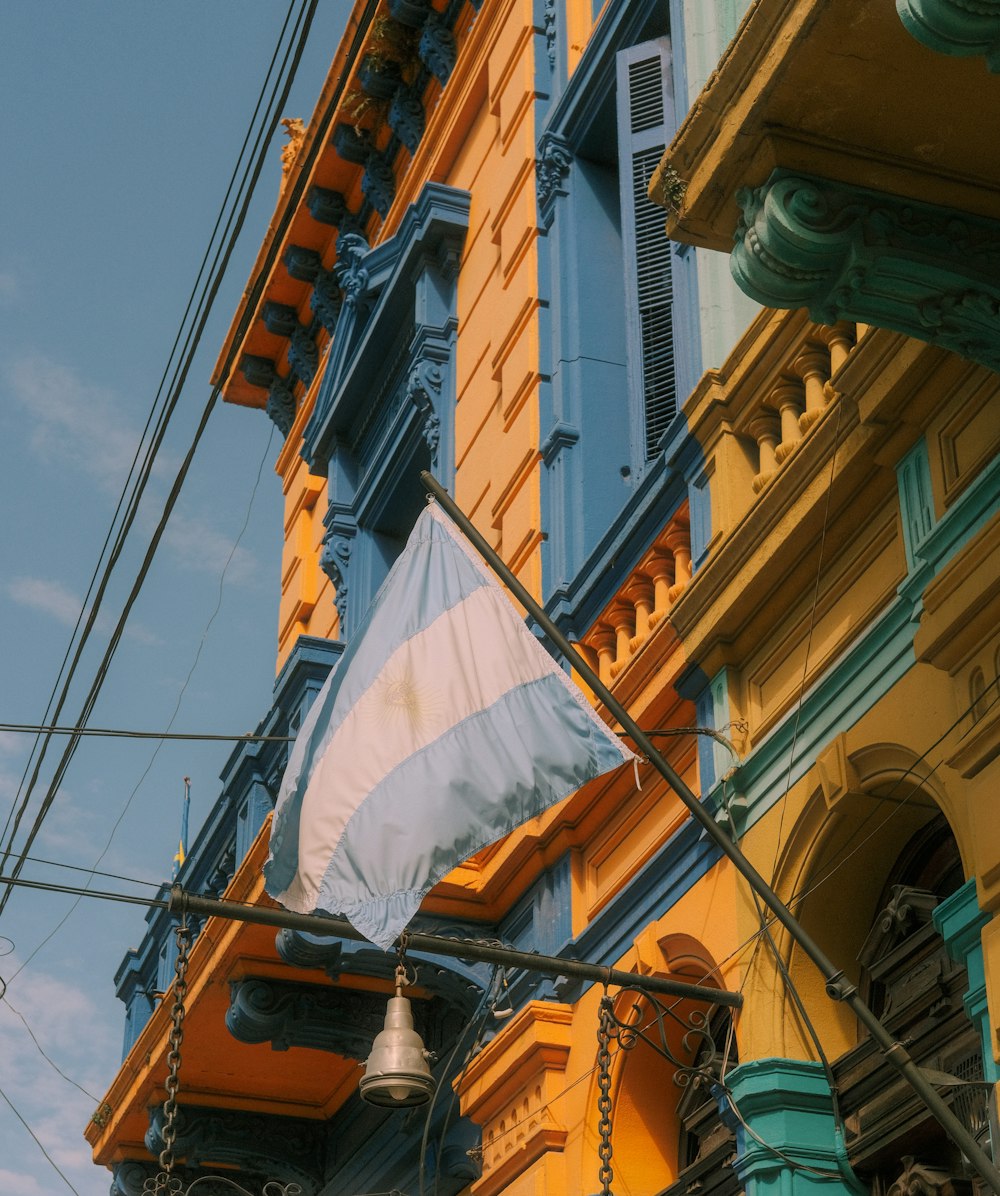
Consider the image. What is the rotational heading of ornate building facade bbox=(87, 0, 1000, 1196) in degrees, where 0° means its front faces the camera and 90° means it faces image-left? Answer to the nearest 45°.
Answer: approximately 45°
